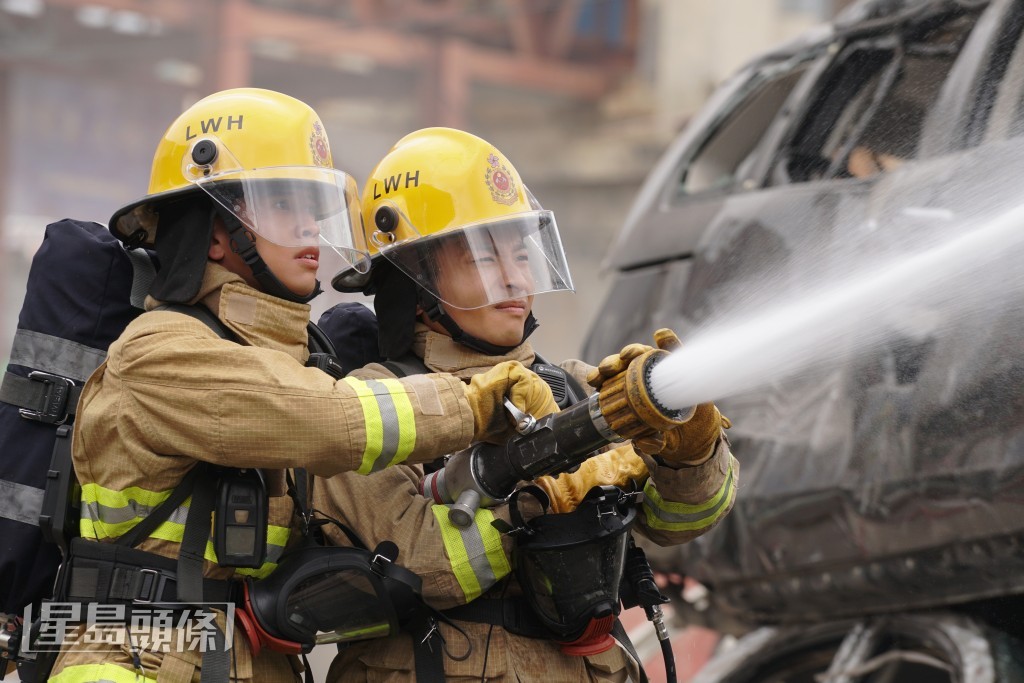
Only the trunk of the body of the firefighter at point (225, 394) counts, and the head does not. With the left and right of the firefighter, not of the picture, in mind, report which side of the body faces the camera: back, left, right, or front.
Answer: right
